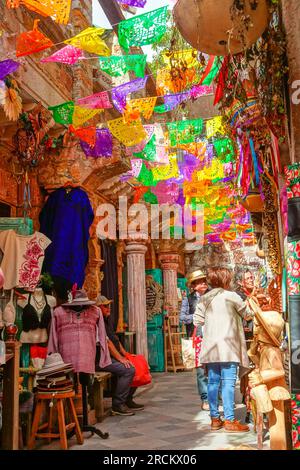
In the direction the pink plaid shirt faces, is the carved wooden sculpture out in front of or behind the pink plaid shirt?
in front

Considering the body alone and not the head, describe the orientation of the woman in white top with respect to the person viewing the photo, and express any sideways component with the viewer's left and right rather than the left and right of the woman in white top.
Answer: facing away from the viewer and to the right of the viewer

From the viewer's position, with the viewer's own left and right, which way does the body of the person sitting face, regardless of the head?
facing to the right of the viewer

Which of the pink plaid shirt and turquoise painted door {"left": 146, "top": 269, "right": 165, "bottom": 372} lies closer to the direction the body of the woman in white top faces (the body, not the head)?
the turquoise painted door

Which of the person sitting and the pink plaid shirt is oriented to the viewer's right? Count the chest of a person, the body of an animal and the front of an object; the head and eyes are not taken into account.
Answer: the person sitting

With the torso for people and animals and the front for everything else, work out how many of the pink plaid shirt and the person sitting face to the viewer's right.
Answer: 1

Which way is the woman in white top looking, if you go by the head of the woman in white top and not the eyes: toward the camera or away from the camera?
away from the camera
